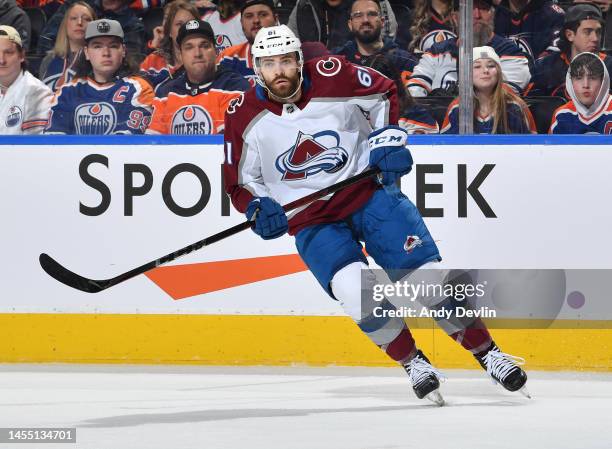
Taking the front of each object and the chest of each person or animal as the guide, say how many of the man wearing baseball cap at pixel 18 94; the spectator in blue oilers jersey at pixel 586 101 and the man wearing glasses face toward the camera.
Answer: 3

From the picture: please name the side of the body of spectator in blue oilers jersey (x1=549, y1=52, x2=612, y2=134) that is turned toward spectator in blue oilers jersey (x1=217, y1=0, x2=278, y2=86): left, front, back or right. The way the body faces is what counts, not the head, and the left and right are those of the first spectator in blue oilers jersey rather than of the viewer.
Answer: right

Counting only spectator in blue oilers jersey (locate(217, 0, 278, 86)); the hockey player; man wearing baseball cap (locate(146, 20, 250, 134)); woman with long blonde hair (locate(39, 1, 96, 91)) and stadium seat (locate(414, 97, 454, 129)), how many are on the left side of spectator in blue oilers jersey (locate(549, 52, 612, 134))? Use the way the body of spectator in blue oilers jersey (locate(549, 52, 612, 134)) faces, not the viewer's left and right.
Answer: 0

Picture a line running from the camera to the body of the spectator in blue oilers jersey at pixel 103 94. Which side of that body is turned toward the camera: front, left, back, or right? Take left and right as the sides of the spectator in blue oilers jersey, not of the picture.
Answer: front

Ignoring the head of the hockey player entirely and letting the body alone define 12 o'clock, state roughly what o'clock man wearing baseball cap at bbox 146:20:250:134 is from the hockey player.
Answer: The man wearing baseball cap is roughly at 5 o'clock from the hockey player.

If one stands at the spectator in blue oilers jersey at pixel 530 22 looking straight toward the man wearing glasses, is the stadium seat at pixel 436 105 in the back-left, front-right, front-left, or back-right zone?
front-left

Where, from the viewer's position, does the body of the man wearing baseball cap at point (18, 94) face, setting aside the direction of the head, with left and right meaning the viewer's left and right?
facing the viewer

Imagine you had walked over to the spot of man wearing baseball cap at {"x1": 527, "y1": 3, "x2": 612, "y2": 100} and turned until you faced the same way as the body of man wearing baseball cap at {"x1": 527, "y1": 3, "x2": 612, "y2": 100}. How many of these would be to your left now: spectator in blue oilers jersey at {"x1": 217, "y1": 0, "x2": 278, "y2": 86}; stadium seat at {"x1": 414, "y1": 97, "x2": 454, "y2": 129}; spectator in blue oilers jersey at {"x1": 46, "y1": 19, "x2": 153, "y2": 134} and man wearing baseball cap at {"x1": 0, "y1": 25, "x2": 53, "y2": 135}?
0

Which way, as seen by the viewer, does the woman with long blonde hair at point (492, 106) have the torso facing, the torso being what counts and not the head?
toward the camera

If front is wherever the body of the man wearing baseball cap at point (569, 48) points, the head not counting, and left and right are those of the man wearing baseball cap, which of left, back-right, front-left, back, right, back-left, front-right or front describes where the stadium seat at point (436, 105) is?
right

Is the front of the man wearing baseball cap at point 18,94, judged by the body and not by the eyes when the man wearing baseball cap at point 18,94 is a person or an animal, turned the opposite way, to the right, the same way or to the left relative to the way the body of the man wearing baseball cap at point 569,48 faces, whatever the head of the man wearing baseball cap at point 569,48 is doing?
the same way

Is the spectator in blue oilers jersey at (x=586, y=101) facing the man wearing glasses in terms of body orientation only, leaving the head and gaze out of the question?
no

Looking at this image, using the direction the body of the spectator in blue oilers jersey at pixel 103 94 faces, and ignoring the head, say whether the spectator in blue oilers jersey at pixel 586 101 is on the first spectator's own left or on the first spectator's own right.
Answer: on the first spectator's own left

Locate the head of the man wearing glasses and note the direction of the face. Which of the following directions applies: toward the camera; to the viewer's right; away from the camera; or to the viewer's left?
toward the camera

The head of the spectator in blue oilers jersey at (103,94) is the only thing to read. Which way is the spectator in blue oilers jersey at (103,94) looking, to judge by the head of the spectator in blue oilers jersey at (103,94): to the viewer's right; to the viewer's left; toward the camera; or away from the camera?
toward the camera

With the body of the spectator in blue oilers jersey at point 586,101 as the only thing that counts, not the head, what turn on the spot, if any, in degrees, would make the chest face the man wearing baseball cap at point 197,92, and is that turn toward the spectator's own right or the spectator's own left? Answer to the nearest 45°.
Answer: approximately 90° to the spectator's own right

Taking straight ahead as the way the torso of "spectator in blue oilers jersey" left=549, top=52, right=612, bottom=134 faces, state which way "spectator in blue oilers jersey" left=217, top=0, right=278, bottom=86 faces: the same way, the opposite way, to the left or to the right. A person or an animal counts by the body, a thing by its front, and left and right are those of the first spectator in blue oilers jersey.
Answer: the same way

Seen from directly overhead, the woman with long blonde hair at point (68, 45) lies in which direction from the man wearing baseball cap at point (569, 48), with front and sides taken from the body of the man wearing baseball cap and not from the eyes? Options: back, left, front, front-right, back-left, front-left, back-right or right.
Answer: back-right

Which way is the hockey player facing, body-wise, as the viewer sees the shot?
toward the camera

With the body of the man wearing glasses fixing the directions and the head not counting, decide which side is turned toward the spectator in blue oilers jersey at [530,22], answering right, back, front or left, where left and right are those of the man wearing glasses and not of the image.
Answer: left
